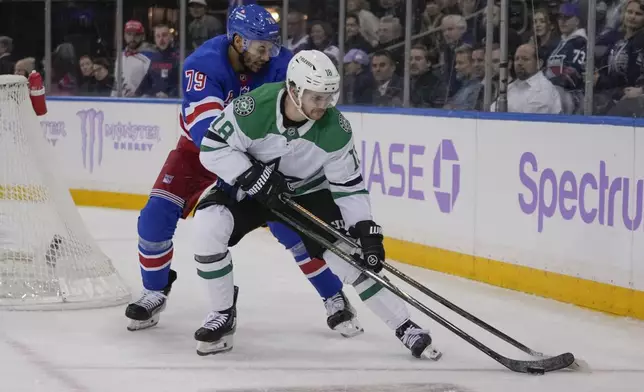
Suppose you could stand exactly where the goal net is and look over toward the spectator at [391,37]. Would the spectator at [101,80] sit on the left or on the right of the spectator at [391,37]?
left

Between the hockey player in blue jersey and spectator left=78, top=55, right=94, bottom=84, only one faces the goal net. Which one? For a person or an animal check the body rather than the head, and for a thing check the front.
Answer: the spectator

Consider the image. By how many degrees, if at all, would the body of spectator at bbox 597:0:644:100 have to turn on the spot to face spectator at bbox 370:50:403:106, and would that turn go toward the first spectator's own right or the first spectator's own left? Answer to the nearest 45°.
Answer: approximately 90° to the first spectator's own right

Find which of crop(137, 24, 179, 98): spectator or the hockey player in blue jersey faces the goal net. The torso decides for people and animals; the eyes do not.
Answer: the spectator

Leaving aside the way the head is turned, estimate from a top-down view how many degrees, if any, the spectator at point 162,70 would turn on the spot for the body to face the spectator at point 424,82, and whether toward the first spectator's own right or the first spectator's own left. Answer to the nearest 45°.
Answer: approximately 45° to the first spectator's own left

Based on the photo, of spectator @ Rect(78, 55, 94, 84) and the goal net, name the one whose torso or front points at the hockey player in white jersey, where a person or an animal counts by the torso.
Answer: the spectator

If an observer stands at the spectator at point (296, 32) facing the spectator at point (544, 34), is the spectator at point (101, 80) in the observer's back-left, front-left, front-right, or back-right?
back-right

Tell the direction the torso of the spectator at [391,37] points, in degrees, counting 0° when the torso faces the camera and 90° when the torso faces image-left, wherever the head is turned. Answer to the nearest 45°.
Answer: approximately 45°

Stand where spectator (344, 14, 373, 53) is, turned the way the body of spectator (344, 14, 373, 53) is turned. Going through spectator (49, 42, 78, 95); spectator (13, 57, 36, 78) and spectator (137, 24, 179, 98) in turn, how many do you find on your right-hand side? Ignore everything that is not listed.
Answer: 3

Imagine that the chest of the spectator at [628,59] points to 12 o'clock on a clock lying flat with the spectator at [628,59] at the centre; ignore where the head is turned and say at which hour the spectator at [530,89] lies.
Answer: the spectator at [530,89] is roughly at 3 o'clock from the spectator at [628,59].

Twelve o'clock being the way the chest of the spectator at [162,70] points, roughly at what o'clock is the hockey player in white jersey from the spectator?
The hockey player in white jersey is roughly at 12 o'clock from the spectator.

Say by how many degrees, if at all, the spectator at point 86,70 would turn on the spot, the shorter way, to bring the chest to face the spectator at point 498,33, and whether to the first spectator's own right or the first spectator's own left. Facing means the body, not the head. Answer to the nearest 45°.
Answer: approximately 45° to the first spectator's own left
